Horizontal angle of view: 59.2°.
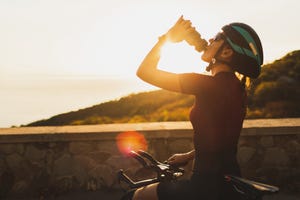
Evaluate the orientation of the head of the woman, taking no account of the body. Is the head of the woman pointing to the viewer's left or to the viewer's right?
to the viewer's left

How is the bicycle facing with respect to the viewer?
to the viewer's left

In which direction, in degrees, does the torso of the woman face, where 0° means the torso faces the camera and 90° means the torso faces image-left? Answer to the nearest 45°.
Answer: approximately 90°
